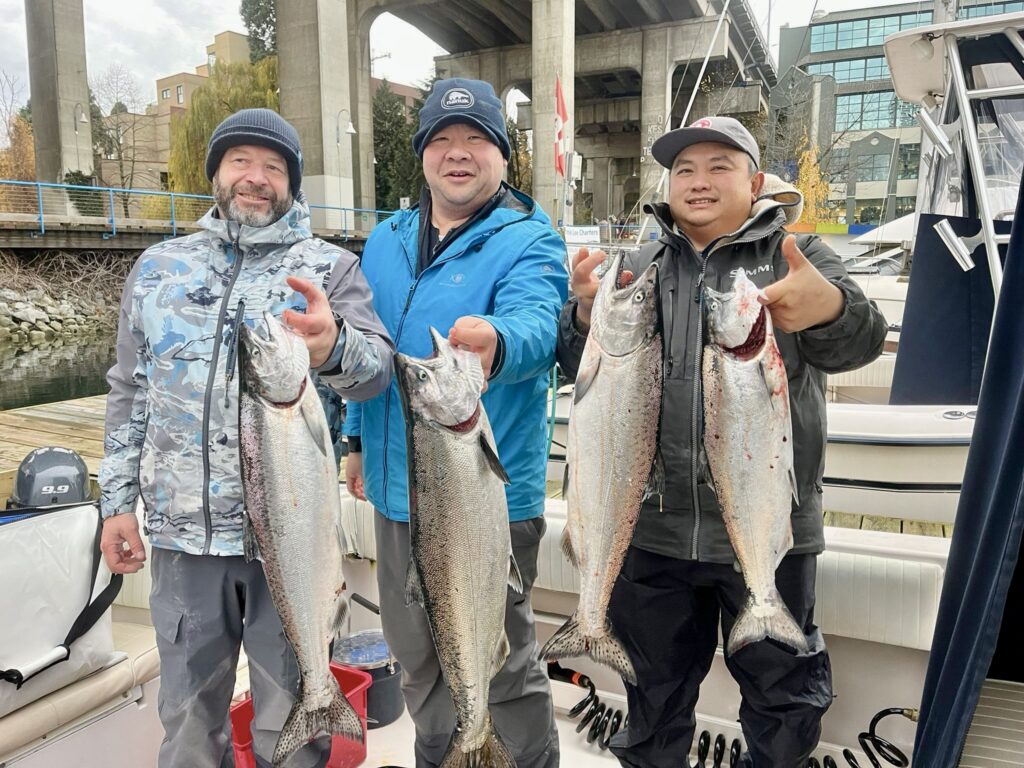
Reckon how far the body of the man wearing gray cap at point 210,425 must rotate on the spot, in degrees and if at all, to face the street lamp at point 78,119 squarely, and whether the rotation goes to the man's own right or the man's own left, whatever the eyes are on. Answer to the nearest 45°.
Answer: approximately 180°

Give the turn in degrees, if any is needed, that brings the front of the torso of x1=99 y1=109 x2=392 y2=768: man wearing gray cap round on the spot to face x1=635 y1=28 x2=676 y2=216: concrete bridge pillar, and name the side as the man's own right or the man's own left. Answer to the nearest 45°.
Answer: approximately 135° to the man's own left

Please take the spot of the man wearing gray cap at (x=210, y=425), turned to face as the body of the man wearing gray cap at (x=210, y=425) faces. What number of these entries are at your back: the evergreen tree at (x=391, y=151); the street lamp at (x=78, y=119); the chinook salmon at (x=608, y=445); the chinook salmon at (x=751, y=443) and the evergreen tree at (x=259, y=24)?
3

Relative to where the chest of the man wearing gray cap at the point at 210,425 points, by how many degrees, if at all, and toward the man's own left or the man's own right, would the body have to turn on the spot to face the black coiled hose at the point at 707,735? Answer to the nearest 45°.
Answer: approximately 90° to the man's own left

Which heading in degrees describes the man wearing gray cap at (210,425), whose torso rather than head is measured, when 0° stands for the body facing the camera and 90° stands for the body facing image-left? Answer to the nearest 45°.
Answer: approximately 0°

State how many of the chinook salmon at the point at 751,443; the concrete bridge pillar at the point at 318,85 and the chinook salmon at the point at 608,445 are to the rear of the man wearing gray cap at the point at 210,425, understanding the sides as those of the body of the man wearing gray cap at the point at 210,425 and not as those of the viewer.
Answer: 1

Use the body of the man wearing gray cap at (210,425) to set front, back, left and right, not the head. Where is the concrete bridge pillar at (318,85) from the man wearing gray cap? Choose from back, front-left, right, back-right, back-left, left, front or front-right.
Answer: back

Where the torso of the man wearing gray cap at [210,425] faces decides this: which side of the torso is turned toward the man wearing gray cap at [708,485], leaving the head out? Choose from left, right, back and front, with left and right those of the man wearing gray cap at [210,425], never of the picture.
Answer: left

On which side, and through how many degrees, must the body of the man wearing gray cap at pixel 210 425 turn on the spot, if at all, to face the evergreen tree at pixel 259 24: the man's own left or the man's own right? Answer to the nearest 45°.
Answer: approximately 180°

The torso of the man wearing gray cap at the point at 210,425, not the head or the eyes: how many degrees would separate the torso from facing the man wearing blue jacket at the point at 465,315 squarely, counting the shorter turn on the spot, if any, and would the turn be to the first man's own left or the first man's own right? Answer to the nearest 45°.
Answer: approximately 90° to the first man's own left

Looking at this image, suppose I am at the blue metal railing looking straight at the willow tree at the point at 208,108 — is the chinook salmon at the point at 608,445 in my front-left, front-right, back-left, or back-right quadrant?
back-right

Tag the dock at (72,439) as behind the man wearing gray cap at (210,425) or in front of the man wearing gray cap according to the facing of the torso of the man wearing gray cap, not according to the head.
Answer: behind

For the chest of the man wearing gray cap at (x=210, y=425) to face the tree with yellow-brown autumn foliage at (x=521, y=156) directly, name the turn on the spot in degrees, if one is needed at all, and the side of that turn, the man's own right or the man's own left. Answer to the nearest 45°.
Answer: approximately 180°
